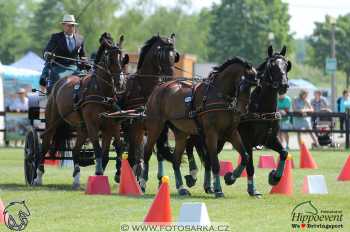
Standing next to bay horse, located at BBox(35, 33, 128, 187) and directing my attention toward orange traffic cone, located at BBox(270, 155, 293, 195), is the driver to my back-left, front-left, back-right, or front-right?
back-left

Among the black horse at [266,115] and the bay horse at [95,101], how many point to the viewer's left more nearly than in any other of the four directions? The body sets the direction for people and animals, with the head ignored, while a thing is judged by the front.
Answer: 0

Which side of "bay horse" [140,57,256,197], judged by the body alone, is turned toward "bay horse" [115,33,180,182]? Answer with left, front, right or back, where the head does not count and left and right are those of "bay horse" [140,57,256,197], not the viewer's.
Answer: back

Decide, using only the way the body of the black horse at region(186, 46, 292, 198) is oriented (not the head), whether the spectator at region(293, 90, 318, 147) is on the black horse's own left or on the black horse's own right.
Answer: on the black horse's own left

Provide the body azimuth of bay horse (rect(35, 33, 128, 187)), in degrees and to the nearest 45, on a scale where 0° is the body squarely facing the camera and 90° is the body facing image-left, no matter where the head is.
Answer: approximately 315°

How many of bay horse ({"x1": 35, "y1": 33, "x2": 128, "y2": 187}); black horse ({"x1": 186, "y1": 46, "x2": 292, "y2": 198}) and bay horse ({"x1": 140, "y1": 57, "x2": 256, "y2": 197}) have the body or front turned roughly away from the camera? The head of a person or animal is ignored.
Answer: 0

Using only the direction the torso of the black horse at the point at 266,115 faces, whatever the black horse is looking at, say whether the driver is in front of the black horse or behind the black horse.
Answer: behind

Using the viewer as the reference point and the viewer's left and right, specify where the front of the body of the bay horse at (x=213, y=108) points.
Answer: facing the viewer and to the right of the viewer

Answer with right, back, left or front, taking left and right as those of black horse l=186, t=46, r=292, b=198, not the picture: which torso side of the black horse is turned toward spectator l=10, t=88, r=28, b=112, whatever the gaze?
back

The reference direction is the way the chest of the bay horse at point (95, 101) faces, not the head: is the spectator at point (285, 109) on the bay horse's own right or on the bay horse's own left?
on the bay horse's own left

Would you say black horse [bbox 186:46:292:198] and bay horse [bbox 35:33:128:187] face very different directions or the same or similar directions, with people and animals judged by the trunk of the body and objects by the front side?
same or similar directions

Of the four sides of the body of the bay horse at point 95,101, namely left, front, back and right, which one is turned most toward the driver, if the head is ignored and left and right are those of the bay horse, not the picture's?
back
